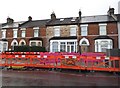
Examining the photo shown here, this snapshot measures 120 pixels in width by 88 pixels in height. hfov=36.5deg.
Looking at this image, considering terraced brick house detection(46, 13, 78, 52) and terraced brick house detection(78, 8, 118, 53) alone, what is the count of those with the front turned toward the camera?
2

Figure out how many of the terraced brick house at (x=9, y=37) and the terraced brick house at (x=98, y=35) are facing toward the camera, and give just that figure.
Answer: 2

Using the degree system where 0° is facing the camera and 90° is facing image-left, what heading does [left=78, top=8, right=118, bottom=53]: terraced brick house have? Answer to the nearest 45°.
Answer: approximately 0°

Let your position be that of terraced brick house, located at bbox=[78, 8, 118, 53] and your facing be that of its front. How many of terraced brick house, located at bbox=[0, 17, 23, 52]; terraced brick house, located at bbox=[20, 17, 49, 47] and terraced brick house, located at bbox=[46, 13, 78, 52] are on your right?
3

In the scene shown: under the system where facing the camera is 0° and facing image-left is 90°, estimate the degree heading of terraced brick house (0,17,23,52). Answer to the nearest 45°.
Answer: approximately 0°

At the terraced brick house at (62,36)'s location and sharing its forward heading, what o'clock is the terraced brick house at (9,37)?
the terraced brick house at (9,37) is roughly at 4 o'clock from the terraced brick house at (62,36).

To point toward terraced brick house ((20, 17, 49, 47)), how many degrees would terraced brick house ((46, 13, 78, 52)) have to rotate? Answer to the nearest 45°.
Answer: approximately 135° to its right
